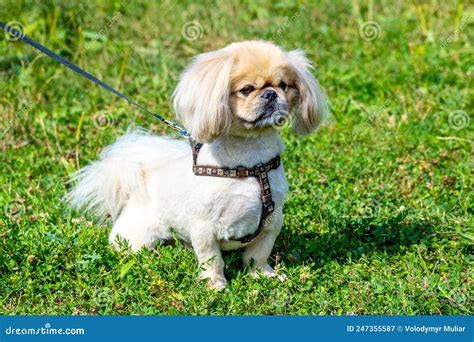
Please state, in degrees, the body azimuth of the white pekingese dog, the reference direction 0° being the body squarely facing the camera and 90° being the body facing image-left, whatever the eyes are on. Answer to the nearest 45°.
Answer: approximately 315°
